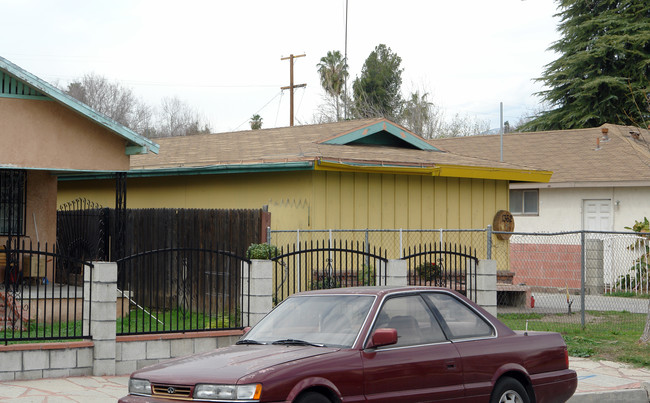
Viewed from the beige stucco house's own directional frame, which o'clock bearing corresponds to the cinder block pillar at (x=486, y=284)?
The cinder block pillar is roughly at 10 o'clock from the beige stucco house.

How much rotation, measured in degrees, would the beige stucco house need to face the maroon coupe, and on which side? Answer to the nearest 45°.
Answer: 0° — it already faces it

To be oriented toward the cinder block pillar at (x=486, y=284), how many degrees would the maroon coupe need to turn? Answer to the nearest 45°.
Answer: approximately 135° to its right

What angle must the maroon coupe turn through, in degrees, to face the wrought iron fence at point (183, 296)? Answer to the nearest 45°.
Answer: approximately 90° to its right

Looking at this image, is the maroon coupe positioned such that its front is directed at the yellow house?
no

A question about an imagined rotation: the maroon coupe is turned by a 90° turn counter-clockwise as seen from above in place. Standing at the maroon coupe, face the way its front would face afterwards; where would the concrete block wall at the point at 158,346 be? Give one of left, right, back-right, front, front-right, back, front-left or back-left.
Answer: back

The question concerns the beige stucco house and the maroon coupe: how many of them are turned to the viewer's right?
0

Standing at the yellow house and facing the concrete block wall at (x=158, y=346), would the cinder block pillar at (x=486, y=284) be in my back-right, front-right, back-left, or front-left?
front-left

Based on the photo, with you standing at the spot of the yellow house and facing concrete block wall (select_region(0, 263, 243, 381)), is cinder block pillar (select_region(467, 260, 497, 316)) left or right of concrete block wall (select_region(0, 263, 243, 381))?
left

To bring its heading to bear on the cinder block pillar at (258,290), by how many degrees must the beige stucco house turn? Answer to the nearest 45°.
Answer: approximately 45° to its left

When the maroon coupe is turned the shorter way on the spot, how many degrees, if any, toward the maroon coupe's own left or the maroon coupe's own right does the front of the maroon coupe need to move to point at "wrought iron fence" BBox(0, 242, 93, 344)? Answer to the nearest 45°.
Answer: approximately 90° to the maroon coupe's own right

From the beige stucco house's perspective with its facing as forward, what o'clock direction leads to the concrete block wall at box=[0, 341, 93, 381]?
The concrete block wall is roughly at 12 o'clock from the beige stucco house.

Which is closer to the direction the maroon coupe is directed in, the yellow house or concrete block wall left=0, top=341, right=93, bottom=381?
the concrete block wall

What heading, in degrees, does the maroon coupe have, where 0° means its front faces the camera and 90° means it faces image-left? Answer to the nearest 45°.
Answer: approximately 45°
